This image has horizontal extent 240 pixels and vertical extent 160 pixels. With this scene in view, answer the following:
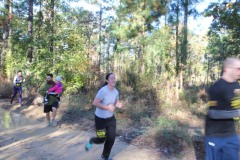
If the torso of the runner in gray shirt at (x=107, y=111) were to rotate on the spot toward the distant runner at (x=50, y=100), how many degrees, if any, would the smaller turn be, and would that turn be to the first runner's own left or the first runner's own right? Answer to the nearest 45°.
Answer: approximately 180°

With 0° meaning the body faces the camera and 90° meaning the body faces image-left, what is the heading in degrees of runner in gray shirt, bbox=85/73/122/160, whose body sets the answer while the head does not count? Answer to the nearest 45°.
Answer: approximately 315°
